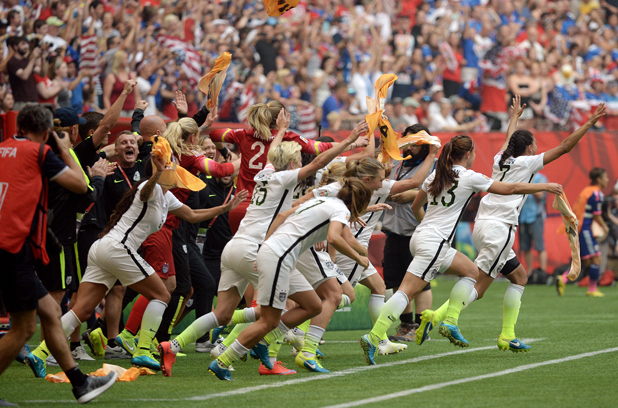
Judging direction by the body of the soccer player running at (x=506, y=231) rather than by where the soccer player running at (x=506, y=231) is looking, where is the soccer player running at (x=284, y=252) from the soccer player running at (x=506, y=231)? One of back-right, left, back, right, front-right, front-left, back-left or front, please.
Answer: back

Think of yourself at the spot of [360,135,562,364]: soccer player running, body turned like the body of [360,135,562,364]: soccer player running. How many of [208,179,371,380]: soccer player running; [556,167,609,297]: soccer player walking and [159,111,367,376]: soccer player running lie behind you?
2

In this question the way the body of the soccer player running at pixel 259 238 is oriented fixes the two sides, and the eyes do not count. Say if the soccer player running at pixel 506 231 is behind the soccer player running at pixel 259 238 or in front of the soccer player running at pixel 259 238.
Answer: in front

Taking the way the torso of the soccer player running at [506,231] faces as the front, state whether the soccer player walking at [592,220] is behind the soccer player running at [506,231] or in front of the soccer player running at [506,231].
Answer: in front

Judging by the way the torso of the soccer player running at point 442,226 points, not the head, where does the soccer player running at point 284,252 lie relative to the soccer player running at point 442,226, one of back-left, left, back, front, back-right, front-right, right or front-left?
back

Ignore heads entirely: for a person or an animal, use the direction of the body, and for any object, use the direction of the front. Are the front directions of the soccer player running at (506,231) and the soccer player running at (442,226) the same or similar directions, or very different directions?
same or similar directions

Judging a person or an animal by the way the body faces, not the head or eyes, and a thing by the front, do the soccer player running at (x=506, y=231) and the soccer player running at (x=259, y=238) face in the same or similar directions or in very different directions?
same or similar directions

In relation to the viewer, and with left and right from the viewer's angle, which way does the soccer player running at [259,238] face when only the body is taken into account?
facing away from the viewer and to the right of the viewer

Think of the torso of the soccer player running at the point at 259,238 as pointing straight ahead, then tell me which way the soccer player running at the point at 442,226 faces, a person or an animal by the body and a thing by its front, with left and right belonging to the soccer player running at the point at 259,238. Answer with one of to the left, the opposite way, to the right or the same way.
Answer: the same way

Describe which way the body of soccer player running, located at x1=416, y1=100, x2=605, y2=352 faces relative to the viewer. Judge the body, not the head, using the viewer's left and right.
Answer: facing away from the viewer and to the right of the viewer

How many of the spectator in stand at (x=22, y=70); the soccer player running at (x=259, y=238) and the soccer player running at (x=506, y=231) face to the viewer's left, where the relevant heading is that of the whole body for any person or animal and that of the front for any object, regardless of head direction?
0

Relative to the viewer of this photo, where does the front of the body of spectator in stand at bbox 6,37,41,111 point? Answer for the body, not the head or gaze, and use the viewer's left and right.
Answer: facing the viewer and to the right of the viewer

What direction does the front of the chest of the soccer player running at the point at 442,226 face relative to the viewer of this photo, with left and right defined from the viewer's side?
facing away from the viewer and to the right of the viewer

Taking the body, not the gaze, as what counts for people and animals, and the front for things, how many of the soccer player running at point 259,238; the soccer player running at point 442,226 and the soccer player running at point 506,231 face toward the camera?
0

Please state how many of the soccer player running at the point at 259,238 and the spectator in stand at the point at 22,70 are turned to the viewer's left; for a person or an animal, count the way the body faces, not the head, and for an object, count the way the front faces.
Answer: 0
